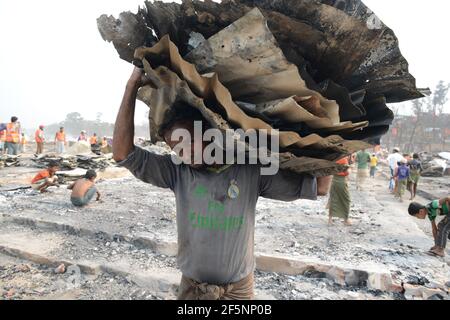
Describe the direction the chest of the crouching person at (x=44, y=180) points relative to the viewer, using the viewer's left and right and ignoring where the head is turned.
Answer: facing to the right of the viewer

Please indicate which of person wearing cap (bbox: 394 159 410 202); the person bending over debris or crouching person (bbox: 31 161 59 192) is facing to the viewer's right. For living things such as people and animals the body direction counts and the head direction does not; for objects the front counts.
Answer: the crouching person

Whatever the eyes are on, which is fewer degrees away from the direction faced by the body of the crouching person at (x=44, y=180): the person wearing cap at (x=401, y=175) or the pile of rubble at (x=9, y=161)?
the person wearing cap

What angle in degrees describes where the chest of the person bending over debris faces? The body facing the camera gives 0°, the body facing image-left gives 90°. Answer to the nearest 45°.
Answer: approximately 90°

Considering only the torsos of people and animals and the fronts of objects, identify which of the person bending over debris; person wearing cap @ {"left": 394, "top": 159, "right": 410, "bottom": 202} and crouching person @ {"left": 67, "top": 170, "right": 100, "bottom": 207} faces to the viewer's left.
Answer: the person bending over debris
